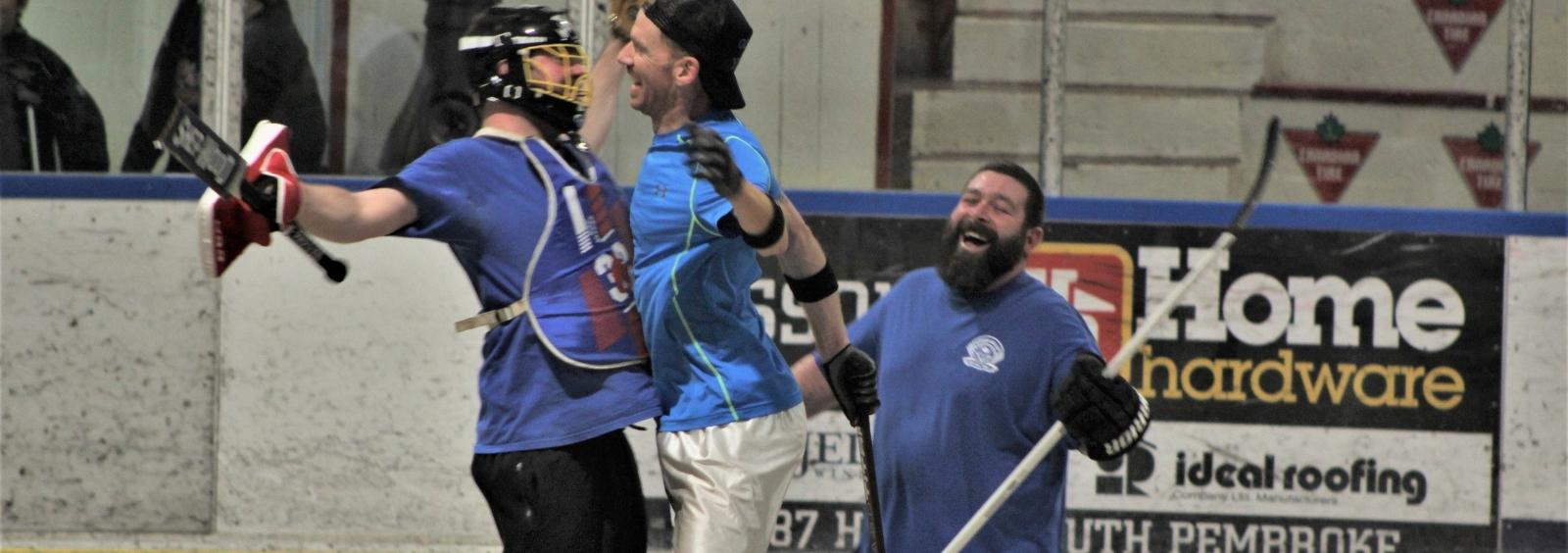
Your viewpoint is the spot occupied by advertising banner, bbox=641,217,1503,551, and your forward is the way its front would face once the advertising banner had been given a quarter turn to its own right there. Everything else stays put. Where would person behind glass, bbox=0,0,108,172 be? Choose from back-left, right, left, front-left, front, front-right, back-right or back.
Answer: front

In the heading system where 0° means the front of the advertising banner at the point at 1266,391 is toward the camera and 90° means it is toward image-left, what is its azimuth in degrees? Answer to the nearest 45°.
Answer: approximately 0°

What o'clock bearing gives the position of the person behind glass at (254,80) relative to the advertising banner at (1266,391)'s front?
The person behind glass is roughly at 3 o'clock from the advertising banner.
